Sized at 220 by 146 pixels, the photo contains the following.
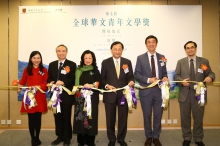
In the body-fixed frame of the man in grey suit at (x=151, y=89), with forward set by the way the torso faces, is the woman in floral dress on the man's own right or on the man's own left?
on the man's own right

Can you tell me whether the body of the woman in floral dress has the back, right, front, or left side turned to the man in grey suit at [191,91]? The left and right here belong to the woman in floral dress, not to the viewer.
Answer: left

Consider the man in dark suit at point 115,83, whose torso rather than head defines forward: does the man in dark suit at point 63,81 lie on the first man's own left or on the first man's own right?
on the first man's own right

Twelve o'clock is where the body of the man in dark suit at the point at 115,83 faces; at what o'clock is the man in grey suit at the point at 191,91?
The man in grey suit is roughly at 9 o'clock from the man in dark suit.

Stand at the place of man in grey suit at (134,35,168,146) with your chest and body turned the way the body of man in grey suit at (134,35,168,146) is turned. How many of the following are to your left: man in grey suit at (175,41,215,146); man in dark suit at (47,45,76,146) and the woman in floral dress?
1

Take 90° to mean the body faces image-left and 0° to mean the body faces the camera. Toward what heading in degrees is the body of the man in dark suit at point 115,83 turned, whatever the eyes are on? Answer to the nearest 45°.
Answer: approximately 0°
